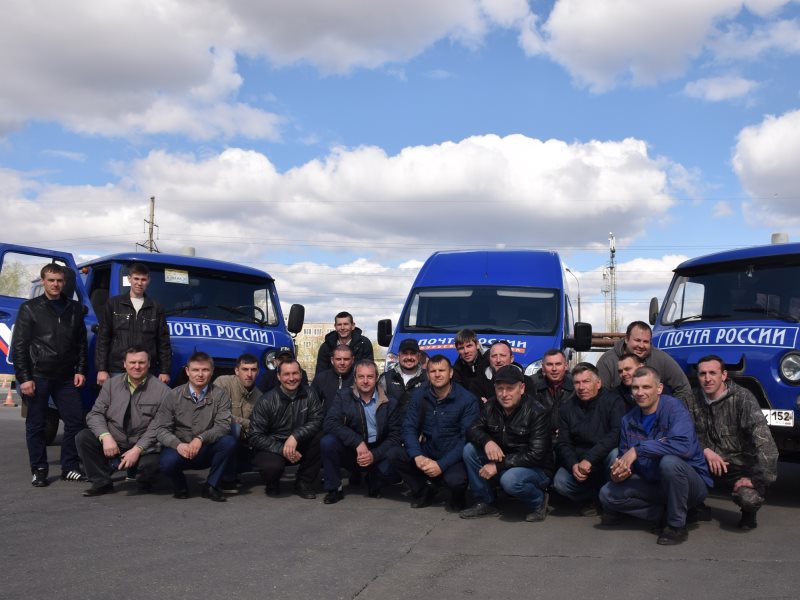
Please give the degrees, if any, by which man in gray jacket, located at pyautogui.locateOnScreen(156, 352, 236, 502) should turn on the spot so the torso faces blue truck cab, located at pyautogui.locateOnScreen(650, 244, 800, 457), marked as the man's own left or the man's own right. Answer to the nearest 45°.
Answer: approximately 90° to the man's own left

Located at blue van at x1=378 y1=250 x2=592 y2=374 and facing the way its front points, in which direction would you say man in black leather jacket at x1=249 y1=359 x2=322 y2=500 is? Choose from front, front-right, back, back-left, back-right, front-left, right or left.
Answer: front-right

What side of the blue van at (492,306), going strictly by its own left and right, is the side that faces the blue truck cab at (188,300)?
right

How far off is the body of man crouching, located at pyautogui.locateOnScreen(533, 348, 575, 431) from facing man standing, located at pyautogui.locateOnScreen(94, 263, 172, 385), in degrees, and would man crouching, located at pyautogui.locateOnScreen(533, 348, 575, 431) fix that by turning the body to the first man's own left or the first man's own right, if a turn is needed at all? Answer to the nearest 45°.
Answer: approximately 90° to the first man's own right

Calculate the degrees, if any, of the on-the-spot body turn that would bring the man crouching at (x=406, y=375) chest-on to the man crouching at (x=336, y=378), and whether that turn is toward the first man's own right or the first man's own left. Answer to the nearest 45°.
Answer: approximately 90° to the first man's own right

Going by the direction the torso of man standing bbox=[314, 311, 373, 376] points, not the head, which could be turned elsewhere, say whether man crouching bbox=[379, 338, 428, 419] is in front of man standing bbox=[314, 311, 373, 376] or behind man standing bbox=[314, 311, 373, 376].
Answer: in front

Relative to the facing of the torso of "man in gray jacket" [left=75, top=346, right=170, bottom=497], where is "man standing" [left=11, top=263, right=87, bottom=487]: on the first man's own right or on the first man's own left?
on the first man's own right
